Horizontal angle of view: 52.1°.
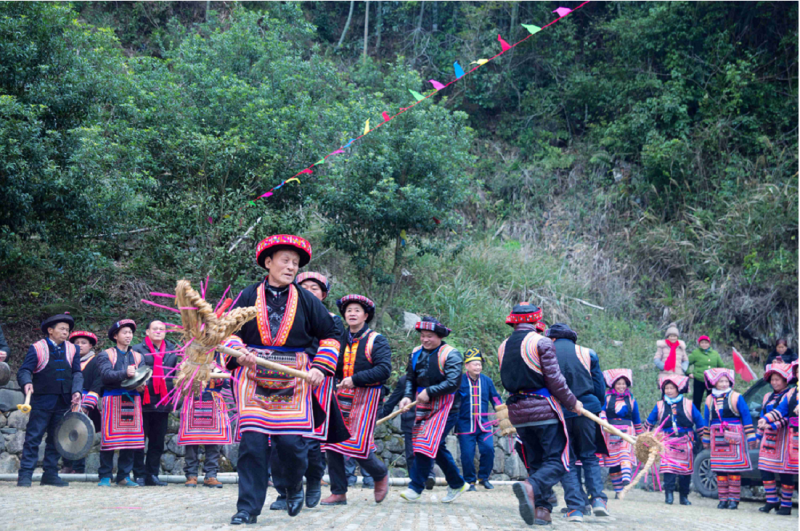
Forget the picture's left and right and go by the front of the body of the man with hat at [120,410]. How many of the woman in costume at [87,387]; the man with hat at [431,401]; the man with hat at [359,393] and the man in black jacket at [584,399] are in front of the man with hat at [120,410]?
3

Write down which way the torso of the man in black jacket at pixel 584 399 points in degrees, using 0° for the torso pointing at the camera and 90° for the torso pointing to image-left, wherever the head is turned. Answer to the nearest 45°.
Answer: approximately 135°

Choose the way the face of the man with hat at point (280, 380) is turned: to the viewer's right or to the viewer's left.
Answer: to the viewer's right

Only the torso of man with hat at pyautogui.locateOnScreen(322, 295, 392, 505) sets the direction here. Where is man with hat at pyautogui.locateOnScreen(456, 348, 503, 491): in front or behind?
behind

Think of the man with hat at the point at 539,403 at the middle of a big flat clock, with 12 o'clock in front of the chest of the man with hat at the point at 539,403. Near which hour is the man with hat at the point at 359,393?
the man with hat at the point at 359,393 is roughly at 8 o'clock from the man with hat at the point at 539,403.

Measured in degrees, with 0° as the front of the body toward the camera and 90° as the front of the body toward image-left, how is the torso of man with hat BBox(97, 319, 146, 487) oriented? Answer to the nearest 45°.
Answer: approximately 315°

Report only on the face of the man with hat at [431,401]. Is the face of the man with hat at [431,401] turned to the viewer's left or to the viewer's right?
to the viewer's left

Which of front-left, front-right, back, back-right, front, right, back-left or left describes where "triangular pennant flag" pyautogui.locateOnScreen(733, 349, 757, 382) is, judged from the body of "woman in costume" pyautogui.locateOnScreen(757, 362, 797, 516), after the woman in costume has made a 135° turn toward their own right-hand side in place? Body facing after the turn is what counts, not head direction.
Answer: front

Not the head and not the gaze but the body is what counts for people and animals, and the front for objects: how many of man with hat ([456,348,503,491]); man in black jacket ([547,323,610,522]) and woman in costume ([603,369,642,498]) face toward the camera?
2

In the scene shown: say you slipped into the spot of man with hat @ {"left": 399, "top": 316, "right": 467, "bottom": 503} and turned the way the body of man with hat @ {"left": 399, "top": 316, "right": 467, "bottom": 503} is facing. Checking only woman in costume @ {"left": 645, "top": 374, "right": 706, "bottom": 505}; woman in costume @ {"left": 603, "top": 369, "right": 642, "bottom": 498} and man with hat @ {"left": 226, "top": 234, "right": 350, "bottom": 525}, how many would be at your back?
2
